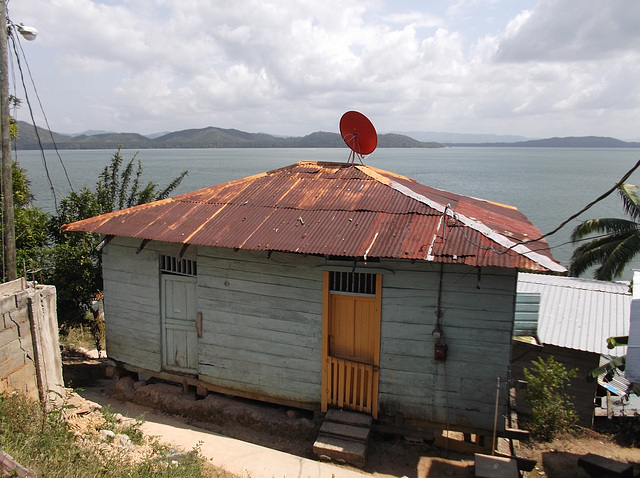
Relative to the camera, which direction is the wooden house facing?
toward the camera

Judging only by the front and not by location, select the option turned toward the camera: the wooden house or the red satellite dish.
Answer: the wooden house

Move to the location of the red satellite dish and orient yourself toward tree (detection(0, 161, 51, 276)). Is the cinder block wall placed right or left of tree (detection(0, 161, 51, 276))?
left

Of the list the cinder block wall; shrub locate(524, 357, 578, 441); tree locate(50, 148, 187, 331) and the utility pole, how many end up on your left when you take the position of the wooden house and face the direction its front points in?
1

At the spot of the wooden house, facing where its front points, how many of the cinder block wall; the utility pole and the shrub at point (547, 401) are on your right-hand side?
2

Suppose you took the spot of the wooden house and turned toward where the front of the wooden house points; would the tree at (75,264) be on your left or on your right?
on your right

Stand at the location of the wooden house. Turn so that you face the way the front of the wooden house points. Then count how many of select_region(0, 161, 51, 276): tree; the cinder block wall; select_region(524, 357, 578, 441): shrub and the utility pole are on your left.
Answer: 1

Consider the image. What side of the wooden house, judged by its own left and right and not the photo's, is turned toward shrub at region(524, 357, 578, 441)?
left

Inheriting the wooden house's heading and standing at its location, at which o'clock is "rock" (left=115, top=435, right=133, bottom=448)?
The rock is roughly at 2 o'clock from the wooden house.

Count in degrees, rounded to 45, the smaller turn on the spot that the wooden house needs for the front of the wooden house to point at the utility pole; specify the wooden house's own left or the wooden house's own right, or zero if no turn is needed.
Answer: approximately 90° to the wooden house's own right
